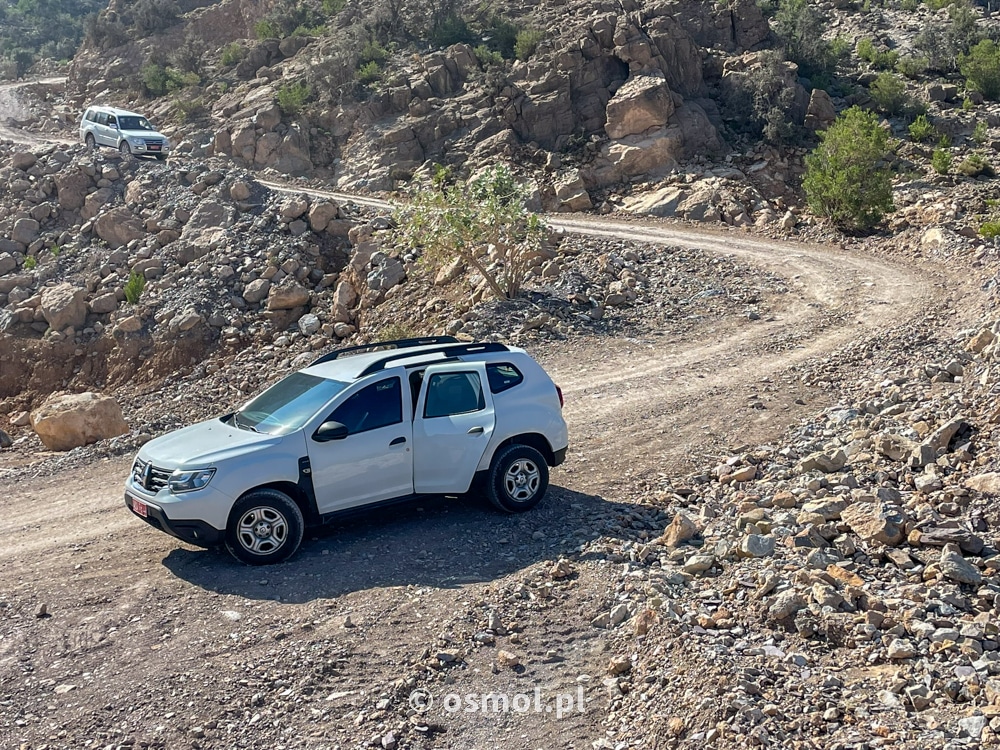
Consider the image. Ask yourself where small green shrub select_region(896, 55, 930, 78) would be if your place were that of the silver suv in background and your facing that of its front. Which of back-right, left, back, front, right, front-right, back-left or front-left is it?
front-left

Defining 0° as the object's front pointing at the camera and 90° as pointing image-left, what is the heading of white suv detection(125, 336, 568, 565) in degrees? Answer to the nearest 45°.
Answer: approximately 45°

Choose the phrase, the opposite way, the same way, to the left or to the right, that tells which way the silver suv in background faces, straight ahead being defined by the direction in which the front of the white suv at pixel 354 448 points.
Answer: to the left

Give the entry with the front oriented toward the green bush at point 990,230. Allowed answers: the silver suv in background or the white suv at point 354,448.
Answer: the silver suv in background

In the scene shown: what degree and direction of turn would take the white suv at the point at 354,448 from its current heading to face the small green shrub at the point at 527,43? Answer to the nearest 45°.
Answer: approximately 135° to its right

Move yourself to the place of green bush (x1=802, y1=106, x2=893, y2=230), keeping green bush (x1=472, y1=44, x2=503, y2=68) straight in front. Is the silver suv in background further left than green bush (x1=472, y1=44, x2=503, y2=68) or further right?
left

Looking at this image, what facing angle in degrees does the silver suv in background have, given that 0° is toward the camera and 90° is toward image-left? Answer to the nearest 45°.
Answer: approximately 315°

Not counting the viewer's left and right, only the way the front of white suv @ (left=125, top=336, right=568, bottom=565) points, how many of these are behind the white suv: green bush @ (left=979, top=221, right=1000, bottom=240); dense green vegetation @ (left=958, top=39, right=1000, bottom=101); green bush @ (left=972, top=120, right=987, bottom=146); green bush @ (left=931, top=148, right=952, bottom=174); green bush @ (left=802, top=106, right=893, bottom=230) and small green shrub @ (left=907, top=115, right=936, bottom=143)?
6

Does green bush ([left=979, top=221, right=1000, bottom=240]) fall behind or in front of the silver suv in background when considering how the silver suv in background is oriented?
in front

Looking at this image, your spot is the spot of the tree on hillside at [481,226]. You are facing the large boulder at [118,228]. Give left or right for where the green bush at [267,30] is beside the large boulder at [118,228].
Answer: right

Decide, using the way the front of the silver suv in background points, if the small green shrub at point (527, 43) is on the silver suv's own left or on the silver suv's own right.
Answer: on the silver suv's own left

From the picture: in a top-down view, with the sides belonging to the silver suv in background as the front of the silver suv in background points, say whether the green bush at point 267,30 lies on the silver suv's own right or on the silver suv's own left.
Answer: on the silver suv's own left

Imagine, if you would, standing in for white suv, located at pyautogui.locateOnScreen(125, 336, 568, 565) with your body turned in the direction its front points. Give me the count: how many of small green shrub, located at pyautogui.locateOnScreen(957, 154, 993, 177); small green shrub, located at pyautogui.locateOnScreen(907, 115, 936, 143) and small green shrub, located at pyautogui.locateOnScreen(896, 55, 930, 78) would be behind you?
3
